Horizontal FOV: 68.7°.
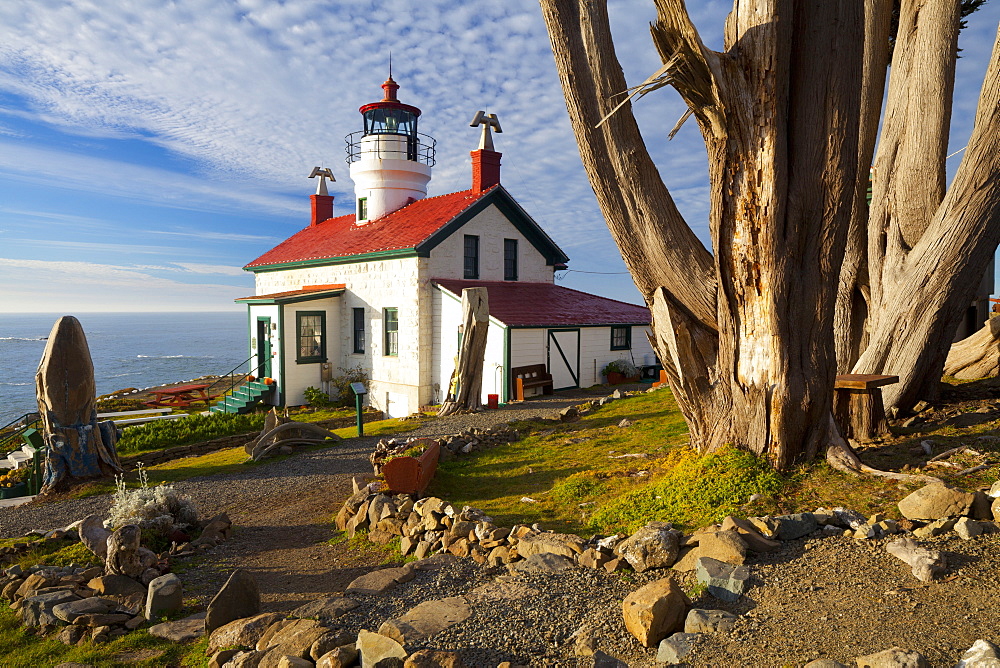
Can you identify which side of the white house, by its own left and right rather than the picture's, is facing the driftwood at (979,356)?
left

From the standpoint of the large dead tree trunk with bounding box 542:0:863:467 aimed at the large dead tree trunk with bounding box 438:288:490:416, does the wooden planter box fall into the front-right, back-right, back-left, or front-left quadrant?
front-left

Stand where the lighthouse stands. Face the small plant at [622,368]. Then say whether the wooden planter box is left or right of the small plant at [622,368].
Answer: right

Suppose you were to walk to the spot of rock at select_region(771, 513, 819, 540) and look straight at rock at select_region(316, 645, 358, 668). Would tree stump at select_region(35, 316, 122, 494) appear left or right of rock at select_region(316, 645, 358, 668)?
right

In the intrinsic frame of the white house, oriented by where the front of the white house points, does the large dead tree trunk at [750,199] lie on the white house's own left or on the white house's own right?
on the white house's own left

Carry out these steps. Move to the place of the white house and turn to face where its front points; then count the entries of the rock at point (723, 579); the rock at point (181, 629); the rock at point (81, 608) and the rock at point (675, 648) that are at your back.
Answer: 0

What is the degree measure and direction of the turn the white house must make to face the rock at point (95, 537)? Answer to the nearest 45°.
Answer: approximately 45° to its left

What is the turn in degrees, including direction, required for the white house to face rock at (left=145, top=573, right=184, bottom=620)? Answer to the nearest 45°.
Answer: approximately 45° to its left

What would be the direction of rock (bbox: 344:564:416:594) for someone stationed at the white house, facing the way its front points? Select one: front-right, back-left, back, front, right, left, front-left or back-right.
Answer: front-left

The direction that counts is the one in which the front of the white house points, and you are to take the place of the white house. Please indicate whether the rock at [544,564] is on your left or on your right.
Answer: on your left

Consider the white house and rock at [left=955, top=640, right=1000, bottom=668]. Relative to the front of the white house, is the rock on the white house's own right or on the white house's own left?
on the white house's own left

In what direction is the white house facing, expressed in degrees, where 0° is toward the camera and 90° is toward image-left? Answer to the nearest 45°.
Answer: approximately 45°

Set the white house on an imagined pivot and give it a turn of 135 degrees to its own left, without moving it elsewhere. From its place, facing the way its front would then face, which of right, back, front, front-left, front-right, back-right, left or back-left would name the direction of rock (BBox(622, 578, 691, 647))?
right

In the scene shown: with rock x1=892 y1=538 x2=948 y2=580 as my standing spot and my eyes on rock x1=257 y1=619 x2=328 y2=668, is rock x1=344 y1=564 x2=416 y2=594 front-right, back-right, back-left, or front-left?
front-right

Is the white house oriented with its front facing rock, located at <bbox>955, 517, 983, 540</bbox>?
no

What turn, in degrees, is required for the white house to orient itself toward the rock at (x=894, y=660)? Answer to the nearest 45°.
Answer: approximately 45° to its left

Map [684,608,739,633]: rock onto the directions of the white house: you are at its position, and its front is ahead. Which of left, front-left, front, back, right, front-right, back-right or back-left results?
front-left
